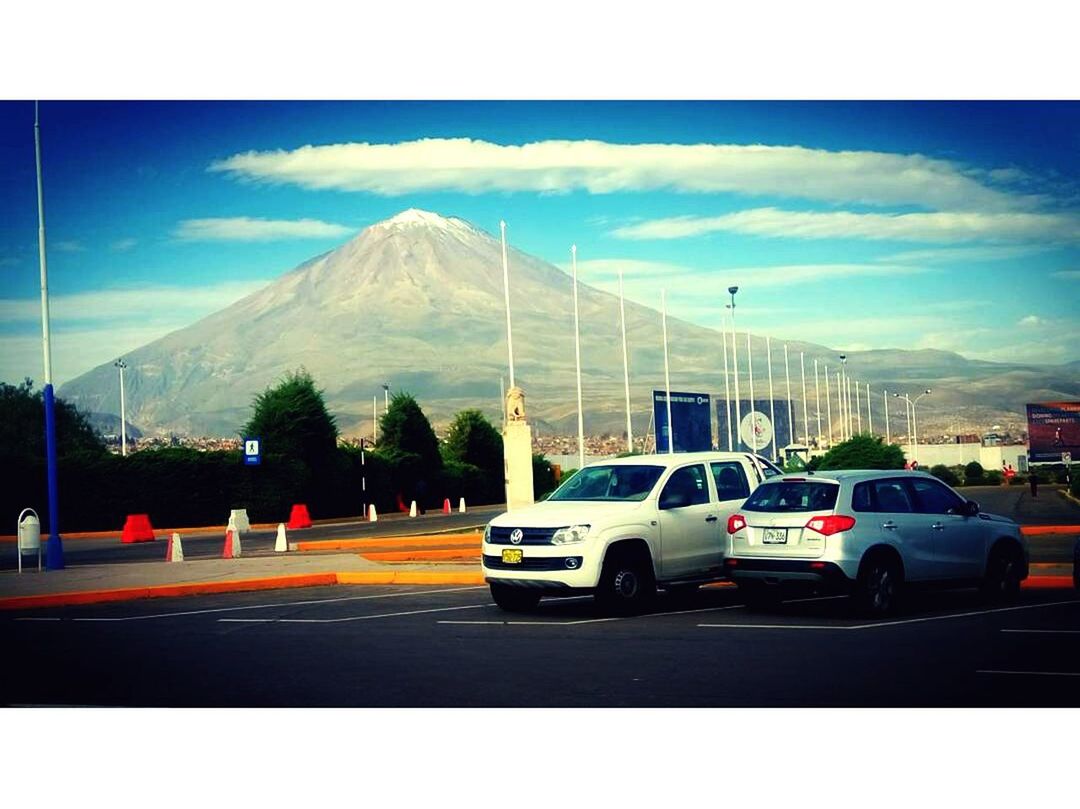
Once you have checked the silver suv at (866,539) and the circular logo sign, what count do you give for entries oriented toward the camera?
1

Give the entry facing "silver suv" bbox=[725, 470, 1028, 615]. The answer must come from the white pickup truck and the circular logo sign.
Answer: the circular logo sign

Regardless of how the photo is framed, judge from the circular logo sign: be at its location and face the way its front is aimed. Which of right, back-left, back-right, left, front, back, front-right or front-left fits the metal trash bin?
front-right

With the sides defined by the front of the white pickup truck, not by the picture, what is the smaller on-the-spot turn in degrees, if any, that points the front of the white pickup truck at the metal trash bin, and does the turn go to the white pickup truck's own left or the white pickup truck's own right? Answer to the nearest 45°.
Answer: approximately 90° to the white pickup truck's own right

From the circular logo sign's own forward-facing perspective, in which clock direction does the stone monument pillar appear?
The stone monument pillar is roughly at 1 o'clock from the circular logo sign.

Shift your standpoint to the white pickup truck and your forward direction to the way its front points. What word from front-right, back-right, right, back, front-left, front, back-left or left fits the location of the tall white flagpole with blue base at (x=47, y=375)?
right

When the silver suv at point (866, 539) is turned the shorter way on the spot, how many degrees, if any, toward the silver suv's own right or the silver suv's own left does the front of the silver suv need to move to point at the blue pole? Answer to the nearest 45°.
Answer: approximately 90° to the silver suv's own left

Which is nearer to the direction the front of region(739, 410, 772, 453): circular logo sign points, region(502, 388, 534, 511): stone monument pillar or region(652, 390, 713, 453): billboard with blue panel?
the stone monument pillar

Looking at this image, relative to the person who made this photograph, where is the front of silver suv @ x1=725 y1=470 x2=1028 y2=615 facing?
facing away from the viewer and to the right of the viewer
